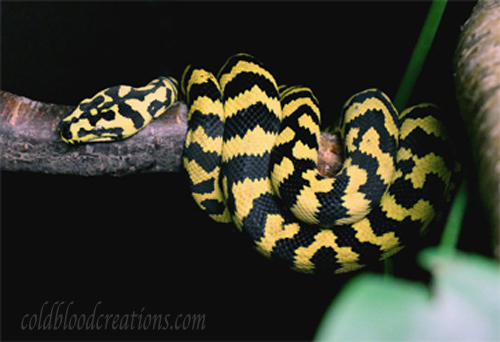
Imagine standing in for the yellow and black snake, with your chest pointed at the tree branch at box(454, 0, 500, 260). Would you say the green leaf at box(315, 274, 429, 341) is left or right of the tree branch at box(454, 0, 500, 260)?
right

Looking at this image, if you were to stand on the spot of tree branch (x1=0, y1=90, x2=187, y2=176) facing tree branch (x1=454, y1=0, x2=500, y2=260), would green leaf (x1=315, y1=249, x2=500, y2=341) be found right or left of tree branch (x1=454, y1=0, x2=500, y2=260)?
right

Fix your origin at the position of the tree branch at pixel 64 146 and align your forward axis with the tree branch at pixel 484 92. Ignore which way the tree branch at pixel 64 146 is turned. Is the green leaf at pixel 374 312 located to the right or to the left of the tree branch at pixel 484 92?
right
